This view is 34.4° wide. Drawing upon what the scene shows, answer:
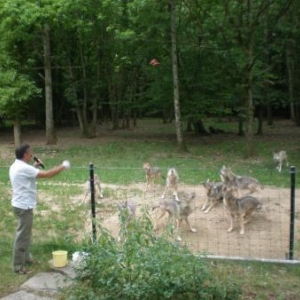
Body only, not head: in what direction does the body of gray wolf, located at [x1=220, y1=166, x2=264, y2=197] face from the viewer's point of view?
to the viewer's left

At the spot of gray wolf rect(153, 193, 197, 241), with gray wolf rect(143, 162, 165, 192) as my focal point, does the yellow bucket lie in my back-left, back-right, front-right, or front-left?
back-left

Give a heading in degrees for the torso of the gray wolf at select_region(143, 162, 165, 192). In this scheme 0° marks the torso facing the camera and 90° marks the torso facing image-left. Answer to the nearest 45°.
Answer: approximately 45°

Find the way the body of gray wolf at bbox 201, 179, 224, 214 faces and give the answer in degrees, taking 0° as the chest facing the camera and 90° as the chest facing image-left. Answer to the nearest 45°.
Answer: approximately 45°

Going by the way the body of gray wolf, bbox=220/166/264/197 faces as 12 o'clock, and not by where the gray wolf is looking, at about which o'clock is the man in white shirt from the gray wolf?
The man in white shirt is roughly at 10 o'clock from the gray wolf.

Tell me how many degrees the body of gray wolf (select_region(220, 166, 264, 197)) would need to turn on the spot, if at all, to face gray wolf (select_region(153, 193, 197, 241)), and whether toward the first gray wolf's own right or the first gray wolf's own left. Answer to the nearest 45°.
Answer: approximately 45° to the first gray wolf's own left
